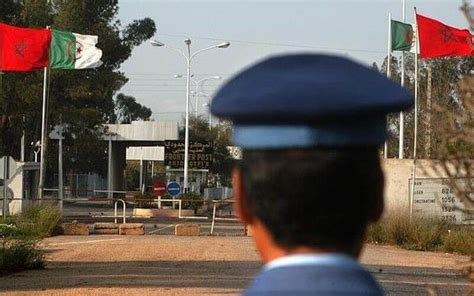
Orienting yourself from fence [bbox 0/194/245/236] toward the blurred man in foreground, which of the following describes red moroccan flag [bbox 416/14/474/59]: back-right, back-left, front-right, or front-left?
front-left

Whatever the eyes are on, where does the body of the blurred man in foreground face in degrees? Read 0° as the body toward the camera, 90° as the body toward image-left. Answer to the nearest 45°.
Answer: approximately 180°

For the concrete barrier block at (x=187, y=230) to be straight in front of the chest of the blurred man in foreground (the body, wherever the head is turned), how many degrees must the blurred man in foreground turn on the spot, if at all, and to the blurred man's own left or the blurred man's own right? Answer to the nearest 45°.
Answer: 0° — they already face it

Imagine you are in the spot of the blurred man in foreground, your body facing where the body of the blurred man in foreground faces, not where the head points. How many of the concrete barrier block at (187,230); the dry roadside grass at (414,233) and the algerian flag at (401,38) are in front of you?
3

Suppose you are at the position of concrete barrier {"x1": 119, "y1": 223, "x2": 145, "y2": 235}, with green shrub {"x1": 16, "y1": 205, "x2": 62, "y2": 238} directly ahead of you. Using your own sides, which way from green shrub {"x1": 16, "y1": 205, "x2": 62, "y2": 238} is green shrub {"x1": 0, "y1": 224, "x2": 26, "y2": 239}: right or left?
left

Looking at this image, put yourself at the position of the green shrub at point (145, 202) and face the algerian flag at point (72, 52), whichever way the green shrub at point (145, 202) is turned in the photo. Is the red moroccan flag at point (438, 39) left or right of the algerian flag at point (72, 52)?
left

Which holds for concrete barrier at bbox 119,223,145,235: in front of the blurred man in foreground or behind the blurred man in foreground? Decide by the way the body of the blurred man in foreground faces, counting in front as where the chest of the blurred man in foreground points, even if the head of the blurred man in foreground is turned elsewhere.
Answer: in front

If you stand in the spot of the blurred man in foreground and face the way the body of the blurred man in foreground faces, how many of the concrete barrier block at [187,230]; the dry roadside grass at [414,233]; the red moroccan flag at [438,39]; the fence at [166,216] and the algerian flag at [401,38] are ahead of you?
5

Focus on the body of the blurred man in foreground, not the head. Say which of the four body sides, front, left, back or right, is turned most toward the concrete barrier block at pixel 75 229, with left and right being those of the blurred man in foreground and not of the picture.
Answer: front

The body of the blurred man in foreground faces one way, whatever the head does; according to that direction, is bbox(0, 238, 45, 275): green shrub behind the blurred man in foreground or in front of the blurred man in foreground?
in front

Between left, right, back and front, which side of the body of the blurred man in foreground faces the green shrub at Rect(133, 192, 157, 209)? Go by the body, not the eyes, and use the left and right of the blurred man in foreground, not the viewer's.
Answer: front
